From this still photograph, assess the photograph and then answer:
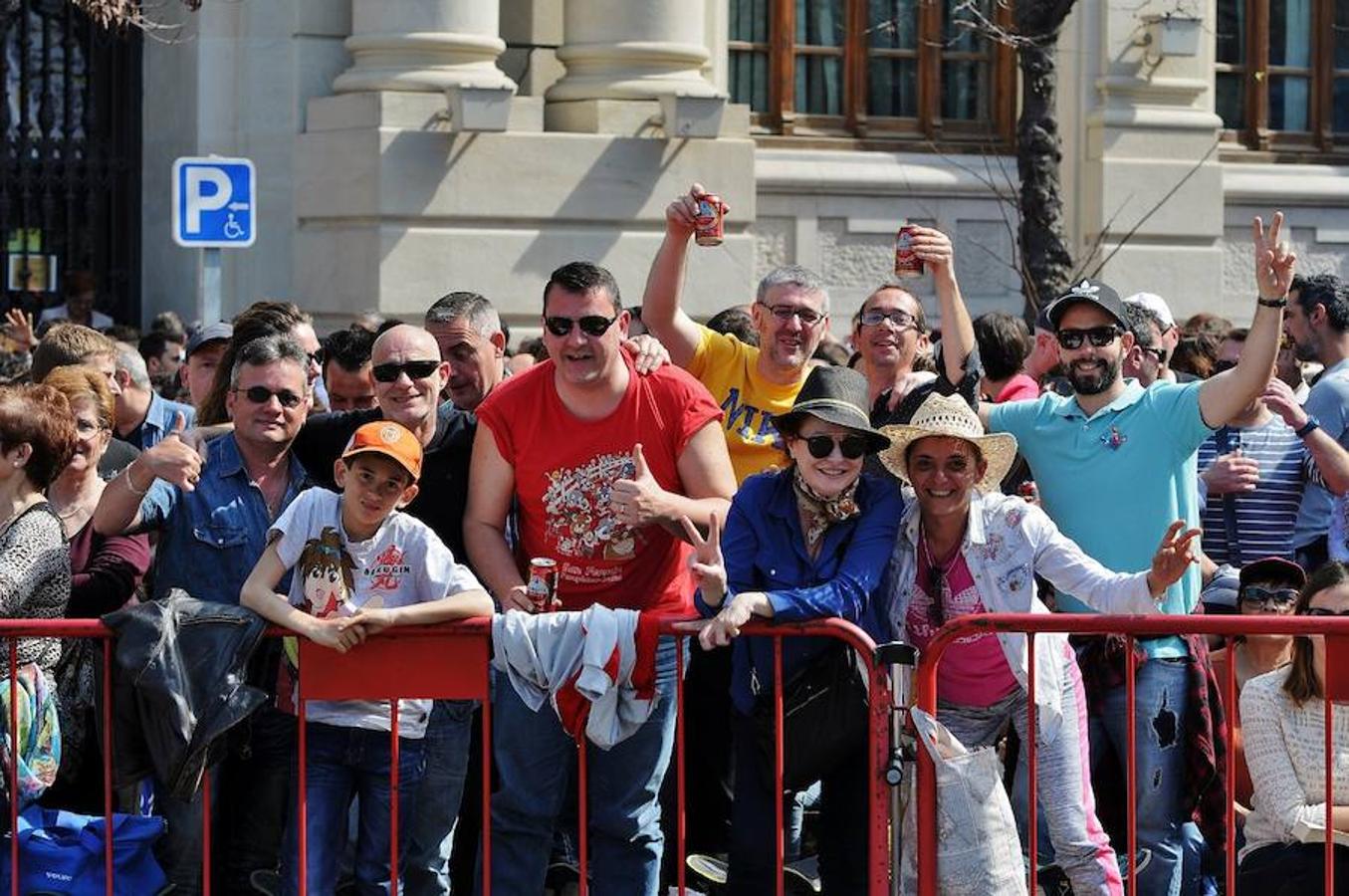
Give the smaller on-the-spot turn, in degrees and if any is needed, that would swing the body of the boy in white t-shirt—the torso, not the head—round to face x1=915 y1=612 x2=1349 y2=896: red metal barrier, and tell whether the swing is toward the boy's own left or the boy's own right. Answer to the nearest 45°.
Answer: approximately 90° to the boy's own left

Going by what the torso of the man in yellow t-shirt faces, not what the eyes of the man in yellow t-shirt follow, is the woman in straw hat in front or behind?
in front

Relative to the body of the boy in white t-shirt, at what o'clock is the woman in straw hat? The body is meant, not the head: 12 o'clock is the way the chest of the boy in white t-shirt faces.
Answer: The woman in straw hat is roughly at 9 o'clock from the boy in white t-shirt.

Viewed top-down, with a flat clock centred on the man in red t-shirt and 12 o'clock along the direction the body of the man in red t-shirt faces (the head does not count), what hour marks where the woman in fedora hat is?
The woman in fedora hat is roughly at 10 o'clock from the man in red t-shirt.

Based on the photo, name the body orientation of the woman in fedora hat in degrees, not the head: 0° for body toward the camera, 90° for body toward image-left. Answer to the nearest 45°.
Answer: approximately 0°

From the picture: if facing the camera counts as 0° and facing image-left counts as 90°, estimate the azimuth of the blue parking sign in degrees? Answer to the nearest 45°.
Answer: approximately 0°

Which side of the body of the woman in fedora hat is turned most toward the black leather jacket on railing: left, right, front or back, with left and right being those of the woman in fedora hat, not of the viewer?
right
